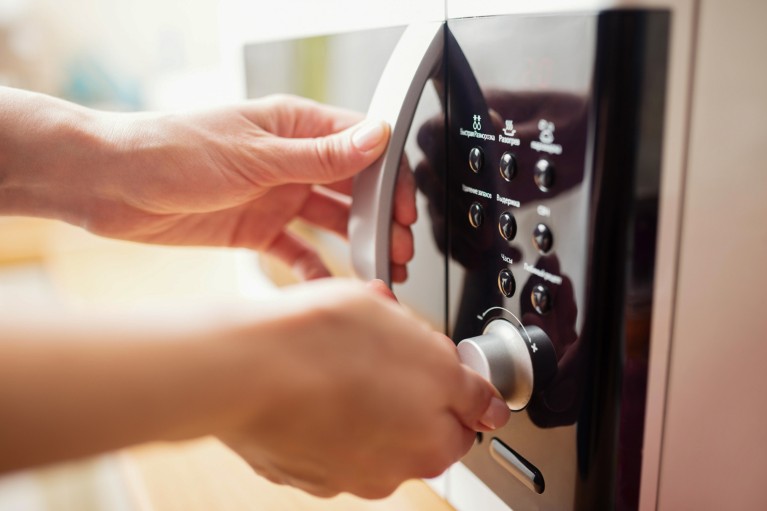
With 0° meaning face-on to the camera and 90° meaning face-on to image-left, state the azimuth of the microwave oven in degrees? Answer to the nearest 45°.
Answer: approximately 45°
